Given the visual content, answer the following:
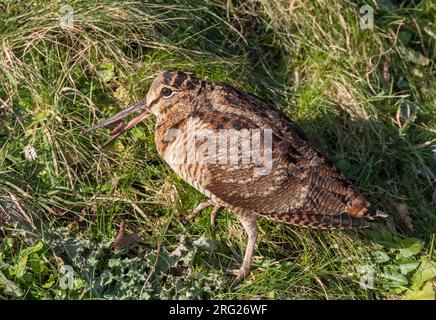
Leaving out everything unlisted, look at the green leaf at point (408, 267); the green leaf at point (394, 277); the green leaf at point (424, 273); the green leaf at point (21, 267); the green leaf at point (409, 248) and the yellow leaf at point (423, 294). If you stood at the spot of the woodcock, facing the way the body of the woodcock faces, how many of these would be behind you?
5

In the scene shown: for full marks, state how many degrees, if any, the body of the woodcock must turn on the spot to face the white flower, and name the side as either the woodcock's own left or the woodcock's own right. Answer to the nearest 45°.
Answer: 0° — it already faces it

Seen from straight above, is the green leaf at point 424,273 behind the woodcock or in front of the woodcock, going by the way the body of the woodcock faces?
behind

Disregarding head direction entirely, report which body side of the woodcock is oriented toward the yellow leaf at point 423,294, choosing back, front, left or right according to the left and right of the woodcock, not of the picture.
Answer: back

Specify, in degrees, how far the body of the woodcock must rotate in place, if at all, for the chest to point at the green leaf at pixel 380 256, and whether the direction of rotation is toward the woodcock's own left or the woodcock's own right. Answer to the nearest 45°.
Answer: approximately 180°

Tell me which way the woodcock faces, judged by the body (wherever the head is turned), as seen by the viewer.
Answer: to the viewer's left

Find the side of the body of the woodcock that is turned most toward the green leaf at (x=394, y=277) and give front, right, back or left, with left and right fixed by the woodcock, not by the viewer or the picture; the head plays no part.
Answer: back

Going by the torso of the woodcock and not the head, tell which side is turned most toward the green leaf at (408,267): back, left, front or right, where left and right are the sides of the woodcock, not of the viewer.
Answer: back

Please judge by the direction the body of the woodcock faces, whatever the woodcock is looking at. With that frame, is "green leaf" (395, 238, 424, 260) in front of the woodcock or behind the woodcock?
behind

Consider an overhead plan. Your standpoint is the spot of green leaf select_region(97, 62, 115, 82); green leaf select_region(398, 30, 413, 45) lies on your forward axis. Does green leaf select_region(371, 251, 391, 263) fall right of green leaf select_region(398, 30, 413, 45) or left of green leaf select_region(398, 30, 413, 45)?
right
